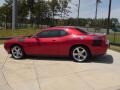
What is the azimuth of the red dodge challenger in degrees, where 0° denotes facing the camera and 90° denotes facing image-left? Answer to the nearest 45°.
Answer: approximately 90°
